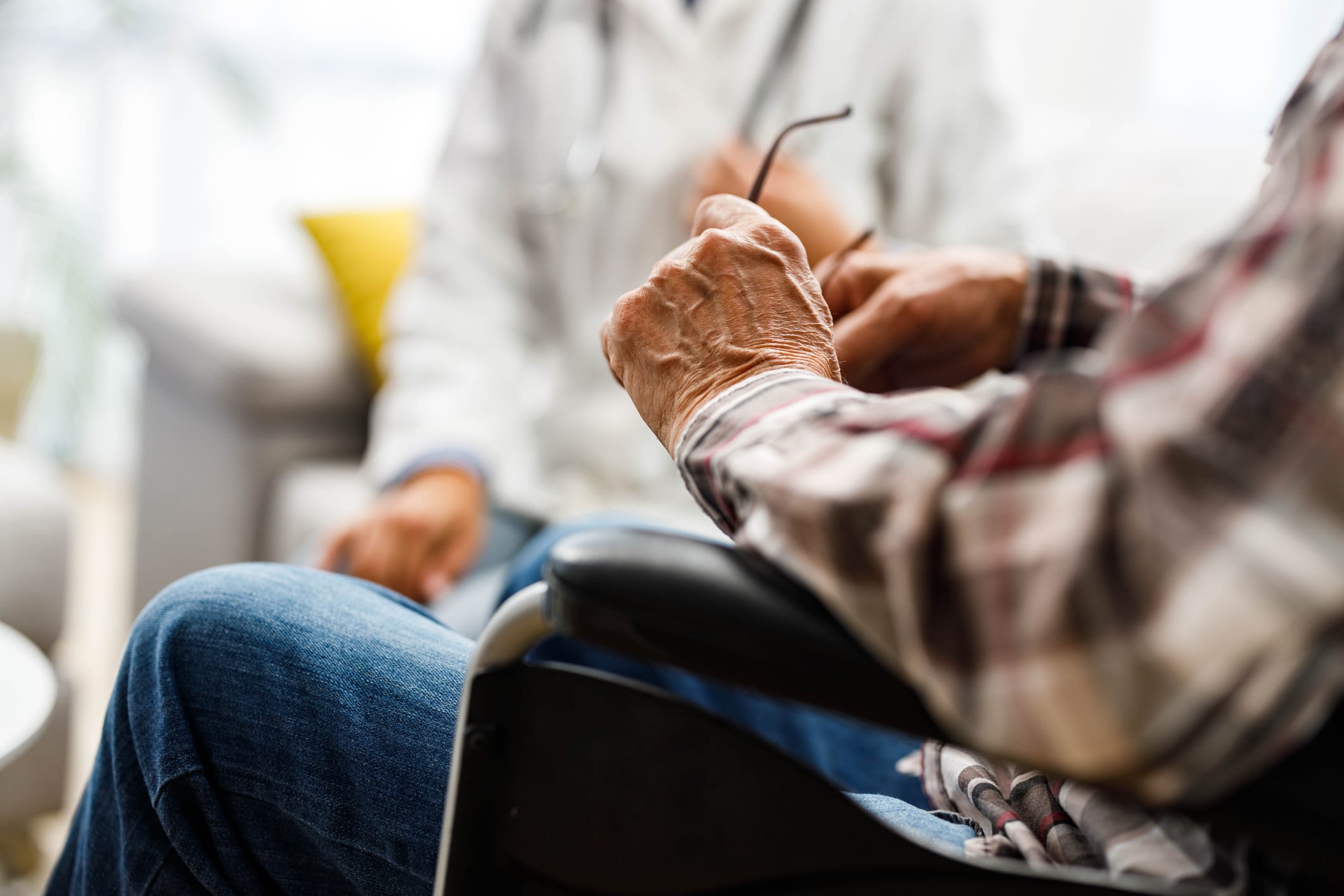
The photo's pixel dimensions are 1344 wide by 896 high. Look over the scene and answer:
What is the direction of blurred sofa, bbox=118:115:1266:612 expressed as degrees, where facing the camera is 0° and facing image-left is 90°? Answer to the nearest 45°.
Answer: approximately 0°

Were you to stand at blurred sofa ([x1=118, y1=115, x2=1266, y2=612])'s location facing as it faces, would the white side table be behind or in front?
in front
